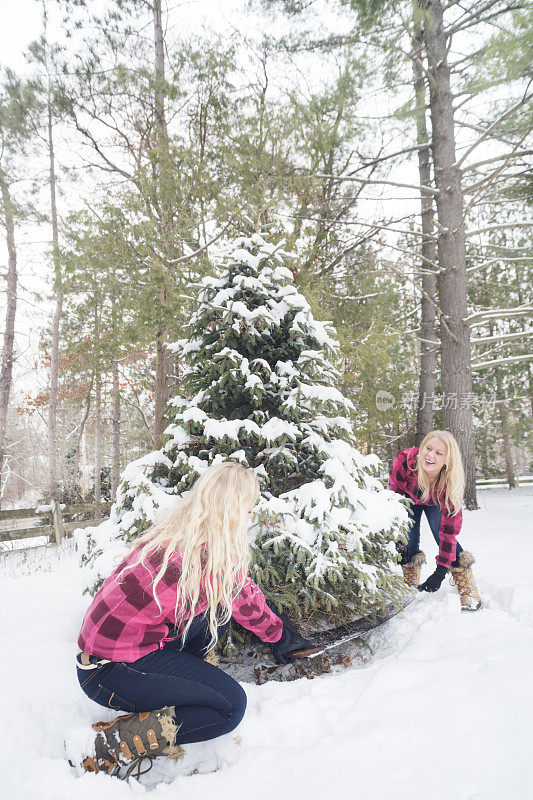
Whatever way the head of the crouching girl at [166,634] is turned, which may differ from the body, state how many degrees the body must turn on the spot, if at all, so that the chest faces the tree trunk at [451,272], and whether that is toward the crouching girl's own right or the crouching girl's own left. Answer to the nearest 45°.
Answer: approximately 45° to the crouching girl's own left

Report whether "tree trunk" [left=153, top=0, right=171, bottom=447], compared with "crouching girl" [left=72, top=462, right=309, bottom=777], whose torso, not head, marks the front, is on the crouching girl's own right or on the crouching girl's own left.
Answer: on the crouching girl's own left

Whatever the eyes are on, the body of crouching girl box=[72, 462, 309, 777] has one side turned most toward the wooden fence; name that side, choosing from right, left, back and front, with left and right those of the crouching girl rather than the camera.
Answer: left

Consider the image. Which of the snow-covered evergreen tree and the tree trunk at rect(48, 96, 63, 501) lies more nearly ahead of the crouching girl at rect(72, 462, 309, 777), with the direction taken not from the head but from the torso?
the snow-covered evergreen tree
